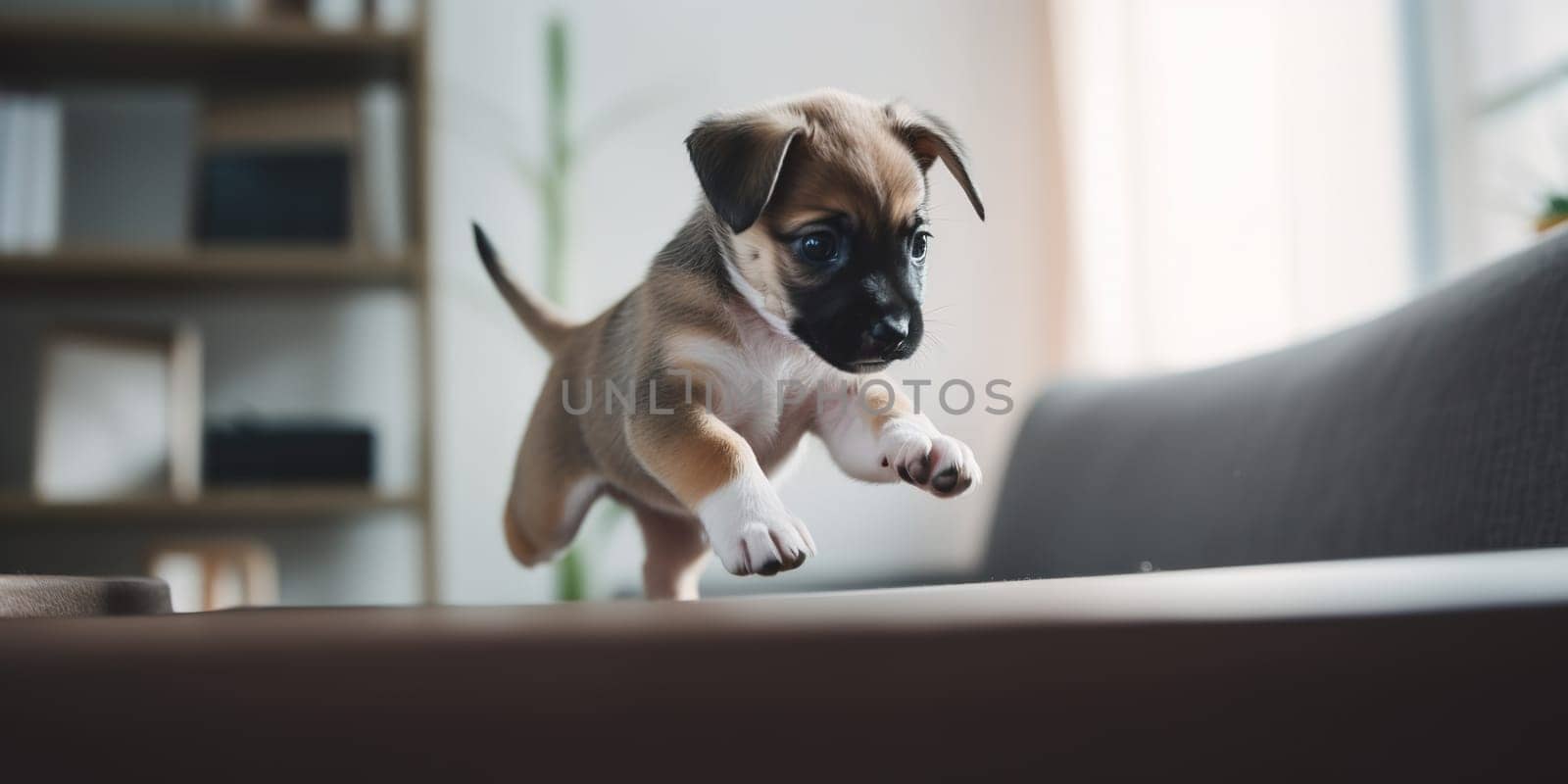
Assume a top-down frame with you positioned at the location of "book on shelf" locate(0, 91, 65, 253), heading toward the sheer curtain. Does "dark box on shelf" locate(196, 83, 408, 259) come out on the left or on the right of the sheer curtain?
right

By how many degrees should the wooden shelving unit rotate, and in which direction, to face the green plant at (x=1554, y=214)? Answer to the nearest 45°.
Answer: approximately 45° to its left

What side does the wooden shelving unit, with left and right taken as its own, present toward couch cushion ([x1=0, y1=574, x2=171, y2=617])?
front

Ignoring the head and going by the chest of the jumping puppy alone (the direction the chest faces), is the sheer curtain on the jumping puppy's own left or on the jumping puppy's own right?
on the jumping puppy's own left

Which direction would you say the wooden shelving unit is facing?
toward the camera

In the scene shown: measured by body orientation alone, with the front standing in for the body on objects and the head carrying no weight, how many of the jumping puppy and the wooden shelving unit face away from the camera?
0

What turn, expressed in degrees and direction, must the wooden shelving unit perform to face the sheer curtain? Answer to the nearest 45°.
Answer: approximately 90° to its left

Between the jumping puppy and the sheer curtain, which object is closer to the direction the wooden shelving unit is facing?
the jumping puppy
